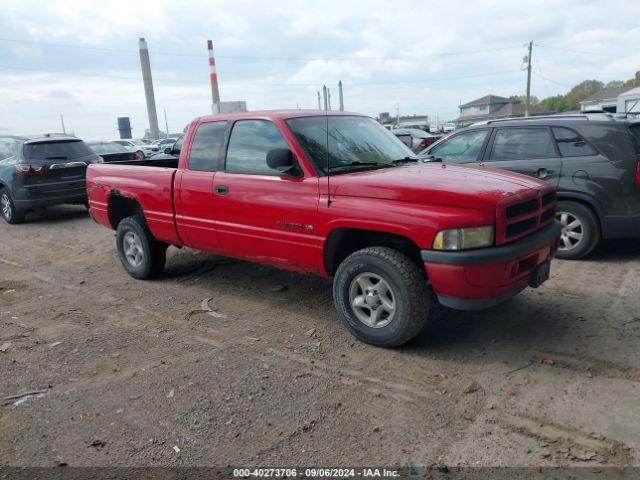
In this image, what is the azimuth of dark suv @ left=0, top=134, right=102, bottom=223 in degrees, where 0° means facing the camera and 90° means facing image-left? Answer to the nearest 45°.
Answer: approximately 135°

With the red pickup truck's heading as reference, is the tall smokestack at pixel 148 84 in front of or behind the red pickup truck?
behind

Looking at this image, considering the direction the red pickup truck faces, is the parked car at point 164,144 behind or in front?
behind

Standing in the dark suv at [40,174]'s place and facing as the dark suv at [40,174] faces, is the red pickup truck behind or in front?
behind

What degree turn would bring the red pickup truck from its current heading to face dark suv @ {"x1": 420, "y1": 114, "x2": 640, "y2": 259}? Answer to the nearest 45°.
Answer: approximately 90° to its left

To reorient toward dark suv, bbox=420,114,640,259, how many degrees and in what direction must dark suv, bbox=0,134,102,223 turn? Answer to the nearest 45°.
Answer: approximately 180°

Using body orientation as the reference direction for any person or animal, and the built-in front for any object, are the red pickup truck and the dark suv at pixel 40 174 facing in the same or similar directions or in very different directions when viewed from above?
very different directions

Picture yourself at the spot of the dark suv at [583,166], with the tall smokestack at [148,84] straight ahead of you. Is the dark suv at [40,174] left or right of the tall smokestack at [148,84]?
left
